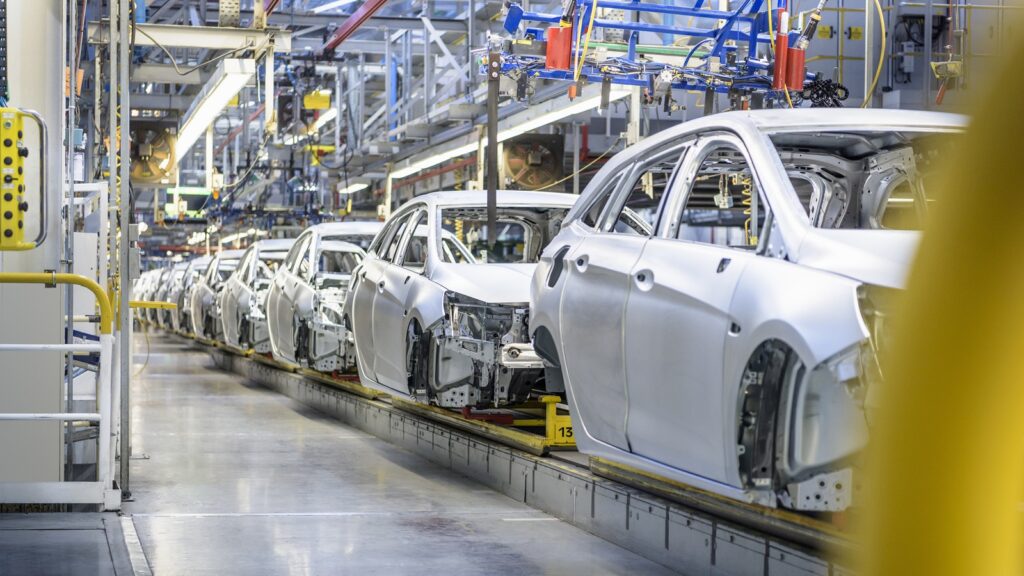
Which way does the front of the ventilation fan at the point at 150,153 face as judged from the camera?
facing the viewer

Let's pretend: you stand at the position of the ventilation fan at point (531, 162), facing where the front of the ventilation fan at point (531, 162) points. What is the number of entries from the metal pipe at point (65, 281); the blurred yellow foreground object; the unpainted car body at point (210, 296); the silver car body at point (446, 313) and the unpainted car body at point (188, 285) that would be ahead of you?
3

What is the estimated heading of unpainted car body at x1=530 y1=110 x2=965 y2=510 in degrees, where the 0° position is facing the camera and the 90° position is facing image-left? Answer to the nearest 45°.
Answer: approximately 315°

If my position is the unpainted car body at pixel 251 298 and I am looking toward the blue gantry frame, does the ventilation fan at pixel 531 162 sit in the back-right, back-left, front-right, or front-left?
front-left

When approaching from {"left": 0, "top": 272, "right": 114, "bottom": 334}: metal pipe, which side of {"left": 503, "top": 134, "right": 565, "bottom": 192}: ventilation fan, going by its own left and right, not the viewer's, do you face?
front

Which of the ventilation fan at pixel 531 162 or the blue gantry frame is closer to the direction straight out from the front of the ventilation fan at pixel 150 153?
the blue gantry frame

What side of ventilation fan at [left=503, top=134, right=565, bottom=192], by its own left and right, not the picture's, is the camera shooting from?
front

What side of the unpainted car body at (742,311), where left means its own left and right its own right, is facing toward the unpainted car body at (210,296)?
back

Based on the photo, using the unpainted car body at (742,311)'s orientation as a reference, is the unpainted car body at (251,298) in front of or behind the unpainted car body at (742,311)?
behind

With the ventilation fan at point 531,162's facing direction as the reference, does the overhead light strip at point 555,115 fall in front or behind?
in front

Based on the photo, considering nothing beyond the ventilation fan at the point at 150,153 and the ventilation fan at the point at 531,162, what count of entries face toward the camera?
2

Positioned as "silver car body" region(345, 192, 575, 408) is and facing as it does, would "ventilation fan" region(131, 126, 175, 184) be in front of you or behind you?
behind

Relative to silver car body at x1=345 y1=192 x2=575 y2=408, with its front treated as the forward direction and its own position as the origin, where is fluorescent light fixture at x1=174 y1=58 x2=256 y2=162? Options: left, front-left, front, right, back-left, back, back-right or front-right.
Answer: back

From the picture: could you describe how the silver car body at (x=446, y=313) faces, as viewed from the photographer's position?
facing the viewer and to the right of the viewer

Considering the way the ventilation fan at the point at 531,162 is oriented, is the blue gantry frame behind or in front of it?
in front
